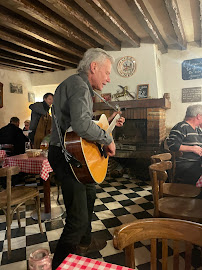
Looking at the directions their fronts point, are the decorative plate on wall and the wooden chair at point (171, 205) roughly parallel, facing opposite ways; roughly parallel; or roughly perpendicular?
roughly perpendicular

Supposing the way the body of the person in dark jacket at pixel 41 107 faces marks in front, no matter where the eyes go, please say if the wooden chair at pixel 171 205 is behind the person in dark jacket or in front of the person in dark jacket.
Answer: in front

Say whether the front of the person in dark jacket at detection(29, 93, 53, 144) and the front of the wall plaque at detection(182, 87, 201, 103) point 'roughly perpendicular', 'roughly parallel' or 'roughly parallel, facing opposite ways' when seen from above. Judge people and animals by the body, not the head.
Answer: roughly perpendicular

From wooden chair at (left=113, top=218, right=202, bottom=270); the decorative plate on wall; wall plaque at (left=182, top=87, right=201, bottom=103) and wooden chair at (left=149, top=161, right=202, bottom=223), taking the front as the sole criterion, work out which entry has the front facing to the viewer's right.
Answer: wooden chair at (left=149, top=161, right=202, bottom=223)

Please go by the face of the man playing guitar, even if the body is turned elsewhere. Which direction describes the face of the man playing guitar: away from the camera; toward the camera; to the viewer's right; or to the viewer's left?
to the viewer's right

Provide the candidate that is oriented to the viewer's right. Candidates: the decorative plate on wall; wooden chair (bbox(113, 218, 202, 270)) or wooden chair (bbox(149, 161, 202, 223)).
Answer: wooden chair (bbox(149, 161, 202, 223))

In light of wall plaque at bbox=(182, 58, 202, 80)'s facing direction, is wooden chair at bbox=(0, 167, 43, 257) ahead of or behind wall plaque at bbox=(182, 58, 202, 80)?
ahead

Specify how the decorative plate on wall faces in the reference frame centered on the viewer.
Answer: facing the viewer

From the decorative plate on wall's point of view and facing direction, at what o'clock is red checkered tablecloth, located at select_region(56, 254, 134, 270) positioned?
The red checkered tablecloth is roughly at 12 o'clock from the decorative plate on wall.
